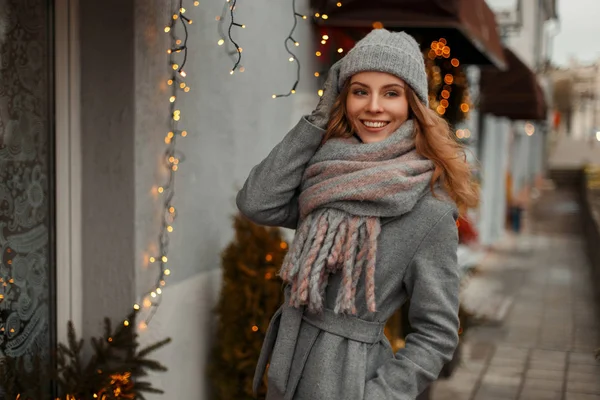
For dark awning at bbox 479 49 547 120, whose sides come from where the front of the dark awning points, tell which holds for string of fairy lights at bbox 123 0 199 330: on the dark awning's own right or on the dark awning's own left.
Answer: on the dark awning's own right

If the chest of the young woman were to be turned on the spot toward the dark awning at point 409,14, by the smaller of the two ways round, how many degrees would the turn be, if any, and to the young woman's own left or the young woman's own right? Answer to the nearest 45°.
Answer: approximately 135° to the young woman's own right

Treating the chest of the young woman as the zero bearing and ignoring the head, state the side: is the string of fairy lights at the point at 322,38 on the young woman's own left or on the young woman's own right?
on the young woman's own right

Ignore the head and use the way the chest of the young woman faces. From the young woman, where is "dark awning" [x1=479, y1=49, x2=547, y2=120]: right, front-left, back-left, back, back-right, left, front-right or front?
back-right

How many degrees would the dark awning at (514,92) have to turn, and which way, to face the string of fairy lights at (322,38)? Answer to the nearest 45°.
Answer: approximately 90° to its right

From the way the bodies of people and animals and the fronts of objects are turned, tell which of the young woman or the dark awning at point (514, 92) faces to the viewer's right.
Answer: the dark awning

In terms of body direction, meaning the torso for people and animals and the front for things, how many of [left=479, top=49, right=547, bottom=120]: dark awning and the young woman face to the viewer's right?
1

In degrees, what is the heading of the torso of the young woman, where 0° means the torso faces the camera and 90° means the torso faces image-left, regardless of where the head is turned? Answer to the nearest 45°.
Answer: approximately 45°

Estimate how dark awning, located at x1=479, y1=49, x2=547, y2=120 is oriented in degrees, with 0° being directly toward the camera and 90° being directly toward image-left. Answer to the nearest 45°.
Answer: approximately 270°

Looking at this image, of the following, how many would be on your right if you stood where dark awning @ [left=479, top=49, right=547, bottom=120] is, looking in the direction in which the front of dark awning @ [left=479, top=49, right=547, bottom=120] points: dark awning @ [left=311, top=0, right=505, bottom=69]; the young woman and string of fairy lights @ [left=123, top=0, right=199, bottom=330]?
3

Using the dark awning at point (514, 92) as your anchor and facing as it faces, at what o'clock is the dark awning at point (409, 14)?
the dark awning at point (409, 14) is roughly at 3 o'clock from the dark awning at point (514, 92).
